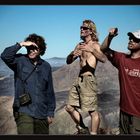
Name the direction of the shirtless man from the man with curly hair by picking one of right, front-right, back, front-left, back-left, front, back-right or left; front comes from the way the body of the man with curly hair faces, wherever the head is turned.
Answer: left

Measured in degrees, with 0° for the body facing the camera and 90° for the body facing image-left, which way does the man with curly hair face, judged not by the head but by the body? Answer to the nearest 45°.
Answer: approximately 0°

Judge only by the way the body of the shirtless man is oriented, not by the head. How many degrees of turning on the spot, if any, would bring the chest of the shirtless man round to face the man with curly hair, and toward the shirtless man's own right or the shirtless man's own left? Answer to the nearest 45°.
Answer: approximately 45° to the shirtless man's own right

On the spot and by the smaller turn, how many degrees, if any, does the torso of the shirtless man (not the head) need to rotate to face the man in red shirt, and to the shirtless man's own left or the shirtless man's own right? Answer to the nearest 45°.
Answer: approximately 135° to the shirtless man's own left

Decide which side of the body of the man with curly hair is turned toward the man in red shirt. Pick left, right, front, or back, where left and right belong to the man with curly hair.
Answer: left
